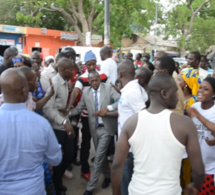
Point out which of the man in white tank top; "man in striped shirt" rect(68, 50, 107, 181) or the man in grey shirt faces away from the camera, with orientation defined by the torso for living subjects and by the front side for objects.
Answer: the man in white tank top

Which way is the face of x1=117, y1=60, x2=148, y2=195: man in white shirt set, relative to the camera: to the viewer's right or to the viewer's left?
to the viewer's left

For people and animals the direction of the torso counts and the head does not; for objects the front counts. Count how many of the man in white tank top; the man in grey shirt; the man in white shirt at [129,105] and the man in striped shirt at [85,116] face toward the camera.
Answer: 1

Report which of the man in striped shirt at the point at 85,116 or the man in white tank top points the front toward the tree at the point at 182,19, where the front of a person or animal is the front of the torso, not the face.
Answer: the man in white tank top

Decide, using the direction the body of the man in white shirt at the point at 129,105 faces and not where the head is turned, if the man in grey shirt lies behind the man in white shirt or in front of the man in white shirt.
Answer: in front

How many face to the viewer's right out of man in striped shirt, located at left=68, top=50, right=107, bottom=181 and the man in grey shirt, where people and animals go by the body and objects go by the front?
1

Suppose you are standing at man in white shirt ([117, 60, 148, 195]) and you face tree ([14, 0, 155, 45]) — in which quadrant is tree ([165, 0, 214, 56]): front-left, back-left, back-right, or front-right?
front-right

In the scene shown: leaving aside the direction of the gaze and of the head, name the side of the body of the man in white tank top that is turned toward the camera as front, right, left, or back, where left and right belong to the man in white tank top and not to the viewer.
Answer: back

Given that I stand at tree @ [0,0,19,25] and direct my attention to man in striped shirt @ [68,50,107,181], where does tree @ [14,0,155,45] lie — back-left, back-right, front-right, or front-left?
front-left

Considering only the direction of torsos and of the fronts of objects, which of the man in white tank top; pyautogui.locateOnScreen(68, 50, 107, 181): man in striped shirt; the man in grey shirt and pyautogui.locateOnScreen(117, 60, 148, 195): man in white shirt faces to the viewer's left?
the man in white shirt

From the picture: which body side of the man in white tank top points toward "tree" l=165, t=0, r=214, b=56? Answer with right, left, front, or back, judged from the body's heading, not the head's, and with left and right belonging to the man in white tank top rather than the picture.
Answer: front

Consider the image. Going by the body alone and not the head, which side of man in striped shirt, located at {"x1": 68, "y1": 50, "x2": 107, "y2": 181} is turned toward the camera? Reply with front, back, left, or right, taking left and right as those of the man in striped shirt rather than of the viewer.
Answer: front
